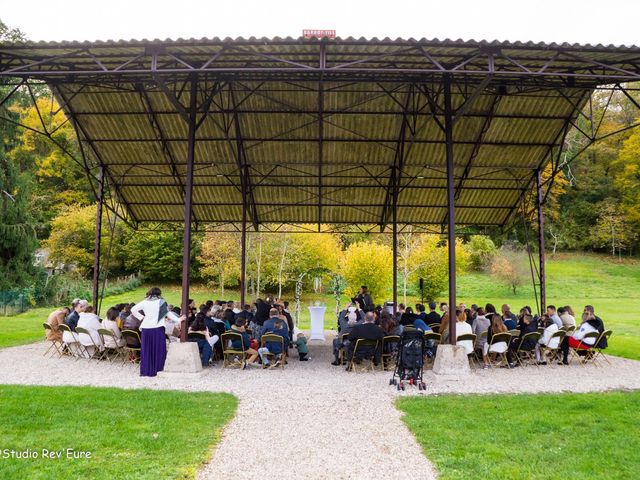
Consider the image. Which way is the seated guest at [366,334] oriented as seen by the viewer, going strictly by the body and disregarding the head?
away from the camera

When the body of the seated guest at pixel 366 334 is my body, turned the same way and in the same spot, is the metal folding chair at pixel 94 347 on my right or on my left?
on my left

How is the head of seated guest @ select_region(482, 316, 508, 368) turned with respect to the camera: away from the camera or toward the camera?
away from the camera

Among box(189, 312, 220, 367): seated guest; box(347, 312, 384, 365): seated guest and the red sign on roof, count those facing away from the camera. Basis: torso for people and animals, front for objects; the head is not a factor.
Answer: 2

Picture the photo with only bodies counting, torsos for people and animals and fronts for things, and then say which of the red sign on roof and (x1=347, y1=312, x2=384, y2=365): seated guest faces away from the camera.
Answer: the seated guest

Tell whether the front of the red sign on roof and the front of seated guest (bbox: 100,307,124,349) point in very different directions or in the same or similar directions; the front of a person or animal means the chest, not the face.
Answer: very different directions

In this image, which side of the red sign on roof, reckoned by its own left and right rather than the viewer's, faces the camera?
front

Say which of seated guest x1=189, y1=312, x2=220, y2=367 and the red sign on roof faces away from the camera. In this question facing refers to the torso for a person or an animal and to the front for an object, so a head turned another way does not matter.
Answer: the seated guest

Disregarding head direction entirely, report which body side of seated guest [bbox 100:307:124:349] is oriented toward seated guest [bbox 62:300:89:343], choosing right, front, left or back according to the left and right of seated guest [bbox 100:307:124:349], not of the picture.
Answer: left

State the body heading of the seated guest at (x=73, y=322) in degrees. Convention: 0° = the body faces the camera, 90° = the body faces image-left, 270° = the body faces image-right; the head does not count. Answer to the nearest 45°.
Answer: approximately 225°

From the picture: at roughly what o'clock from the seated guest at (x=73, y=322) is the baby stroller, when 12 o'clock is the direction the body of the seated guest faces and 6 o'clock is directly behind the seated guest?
The baby stroller is roughly at 3 o'clock from the seated guest.

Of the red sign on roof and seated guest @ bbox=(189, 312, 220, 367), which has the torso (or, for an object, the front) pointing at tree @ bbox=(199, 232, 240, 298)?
the seated guest

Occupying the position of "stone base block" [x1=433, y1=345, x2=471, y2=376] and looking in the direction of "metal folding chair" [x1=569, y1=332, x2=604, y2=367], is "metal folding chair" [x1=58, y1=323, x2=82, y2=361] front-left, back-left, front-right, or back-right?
back-left

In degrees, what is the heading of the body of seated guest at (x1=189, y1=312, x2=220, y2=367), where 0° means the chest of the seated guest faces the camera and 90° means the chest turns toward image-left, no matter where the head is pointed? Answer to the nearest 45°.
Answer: approximately 180°
